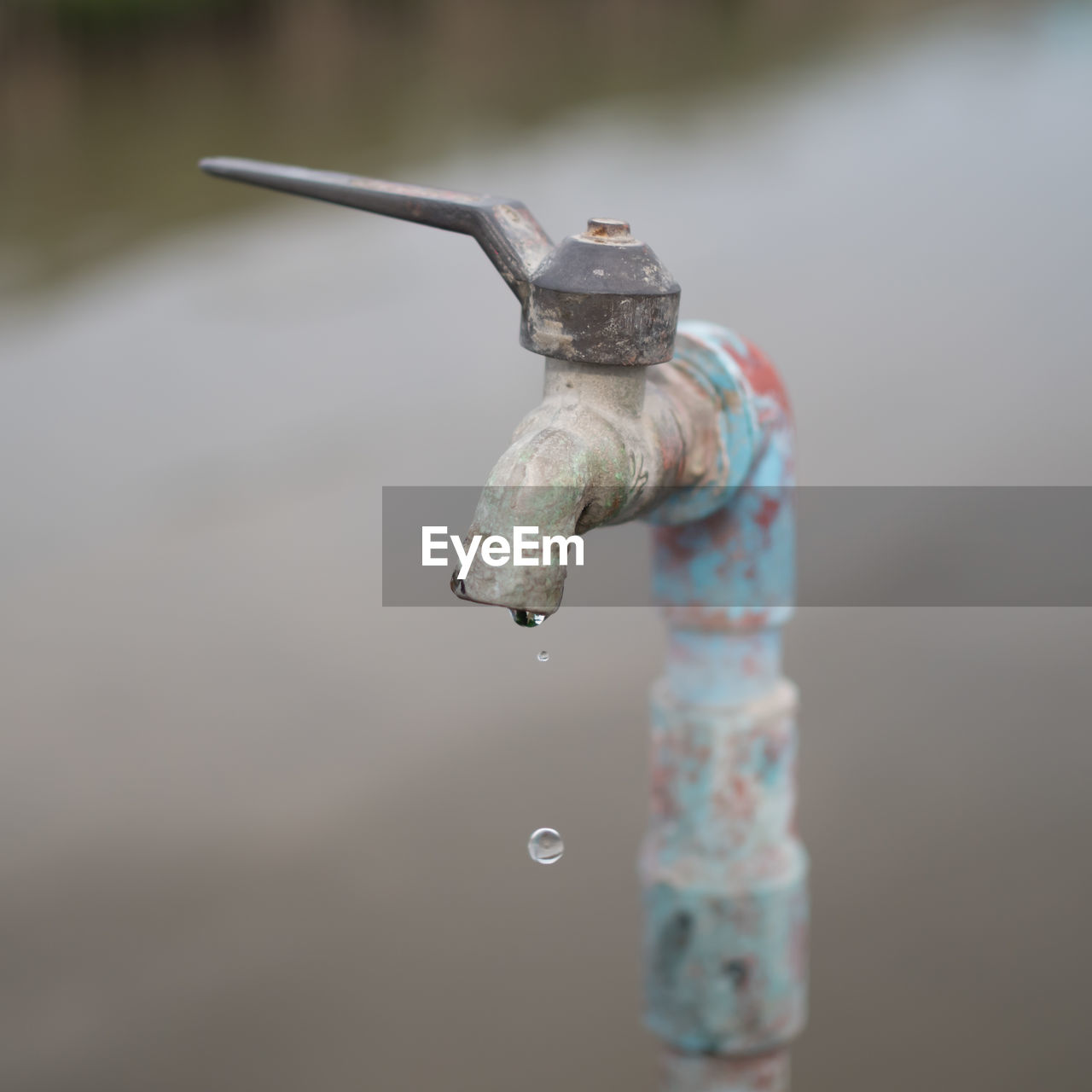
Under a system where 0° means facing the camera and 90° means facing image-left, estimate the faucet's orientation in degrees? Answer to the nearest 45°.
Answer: approximately 45°
